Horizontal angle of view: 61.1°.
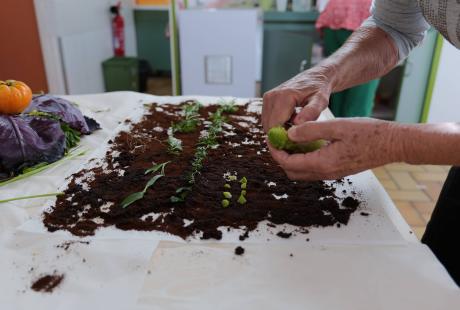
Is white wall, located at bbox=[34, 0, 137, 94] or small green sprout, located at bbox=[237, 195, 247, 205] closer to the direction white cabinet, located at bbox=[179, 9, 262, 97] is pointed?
the small green sprout

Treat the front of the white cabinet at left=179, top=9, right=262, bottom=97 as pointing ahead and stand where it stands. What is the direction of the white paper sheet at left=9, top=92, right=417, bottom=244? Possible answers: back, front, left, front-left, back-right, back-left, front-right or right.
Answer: front

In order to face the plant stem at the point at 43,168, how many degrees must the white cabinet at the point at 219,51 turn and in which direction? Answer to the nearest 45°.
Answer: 0° — it already faces it

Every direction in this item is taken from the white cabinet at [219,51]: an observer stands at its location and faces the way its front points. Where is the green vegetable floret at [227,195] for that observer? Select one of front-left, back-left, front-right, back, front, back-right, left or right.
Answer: front

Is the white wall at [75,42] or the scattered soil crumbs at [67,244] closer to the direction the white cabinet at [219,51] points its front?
the scattered soil crumbs

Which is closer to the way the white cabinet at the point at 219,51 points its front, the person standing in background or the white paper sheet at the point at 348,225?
the white paper sheet

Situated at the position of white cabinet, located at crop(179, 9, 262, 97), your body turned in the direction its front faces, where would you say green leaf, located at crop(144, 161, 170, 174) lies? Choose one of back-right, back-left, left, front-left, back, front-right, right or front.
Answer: front

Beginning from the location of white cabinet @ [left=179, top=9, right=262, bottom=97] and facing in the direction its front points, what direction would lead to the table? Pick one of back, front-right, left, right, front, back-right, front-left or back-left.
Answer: front

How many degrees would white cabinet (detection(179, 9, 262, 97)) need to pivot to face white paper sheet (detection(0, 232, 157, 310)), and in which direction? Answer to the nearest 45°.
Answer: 0° — it already faces it

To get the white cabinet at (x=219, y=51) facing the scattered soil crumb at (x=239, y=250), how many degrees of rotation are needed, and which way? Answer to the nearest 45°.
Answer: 0° — it already faces it

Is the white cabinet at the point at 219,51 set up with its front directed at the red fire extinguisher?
no

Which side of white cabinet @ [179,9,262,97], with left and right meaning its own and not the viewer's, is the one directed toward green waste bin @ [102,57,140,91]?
right

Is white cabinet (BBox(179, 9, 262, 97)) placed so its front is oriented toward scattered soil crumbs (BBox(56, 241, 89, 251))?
yes

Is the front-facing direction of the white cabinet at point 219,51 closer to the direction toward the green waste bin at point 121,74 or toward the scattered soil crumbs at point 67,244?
the scattered soil crumbs

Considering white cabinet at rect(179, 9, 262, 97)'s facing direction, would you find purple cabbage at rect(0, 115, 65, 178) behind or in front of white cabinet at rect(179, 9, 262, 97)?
in front

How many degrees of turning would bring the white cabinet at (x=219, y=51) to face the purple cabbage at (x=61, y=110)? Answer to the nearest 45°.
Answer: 0° — it already faces it

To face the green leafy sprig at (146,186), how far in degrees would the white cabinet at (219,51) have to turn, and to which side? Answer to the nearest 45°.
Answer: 0° — it already faces it

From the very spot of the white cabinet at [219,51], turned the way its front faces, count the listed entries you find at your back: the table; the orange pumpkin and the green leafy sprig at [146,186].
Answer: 0

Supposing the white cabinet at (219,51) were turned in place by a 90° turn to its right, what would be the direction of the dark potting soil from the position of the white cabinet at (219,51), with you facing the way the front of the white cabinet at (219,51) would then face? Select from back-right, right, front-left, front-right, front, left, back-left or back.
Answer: left

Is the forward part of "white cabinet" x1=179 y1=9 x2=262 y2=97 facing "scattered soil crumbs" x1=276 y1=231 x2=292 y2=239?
yes

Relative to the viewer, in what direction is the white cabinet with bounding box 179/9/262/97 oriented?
toward the camera

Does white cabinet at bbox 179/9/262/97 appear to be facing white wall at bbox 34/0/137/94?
no
